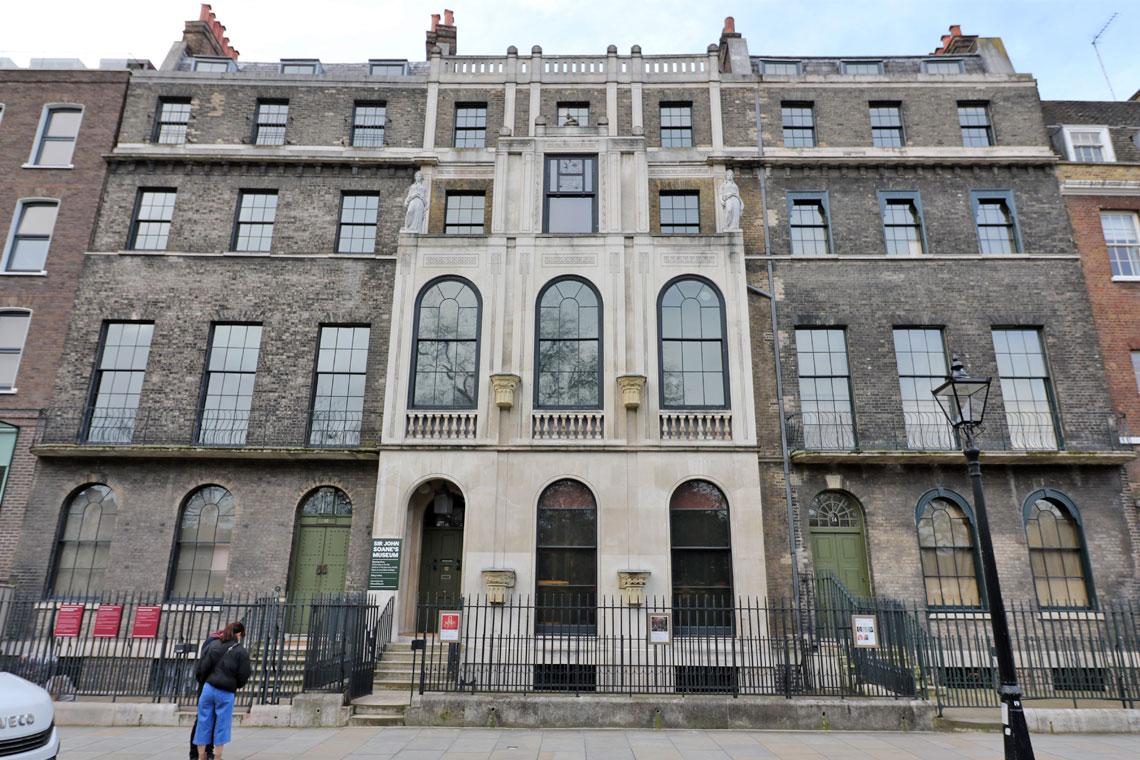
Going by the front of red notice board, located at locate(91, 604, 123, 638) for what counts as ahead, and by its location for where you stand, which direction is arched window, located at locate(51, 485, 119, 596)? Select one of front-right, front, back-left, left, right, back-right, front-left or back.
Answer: back

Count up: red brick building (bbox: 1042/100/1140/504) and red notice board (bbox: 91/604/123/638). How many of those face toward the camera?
2

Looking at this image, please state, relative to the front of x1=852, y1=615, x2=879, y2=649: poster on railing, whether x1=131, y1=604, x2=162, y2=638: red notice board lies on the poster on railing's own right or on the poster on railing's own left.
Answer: on the poster on railing's own right

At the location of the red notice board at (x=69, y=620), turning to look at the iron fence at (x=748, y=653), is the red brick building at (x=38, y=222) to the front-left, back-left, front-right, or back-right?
back-left

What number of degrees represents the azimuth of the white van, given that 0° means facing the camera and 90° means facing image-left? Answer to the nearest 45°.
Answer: approximately 315°

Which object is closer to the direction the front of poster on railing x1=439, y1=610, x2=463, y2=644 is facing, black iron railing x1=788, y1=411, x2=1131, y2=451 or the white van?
the white van

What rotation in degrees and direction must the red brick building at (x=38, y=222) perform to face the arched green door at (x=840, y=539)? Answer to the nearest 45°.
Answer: approximately 45° to its left

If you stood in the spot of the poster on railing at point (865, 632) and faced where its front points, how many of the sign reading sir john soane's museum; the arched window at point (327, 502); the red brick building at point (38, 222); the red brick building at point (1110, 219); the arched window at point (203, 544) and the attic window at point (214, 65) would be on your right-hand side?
5

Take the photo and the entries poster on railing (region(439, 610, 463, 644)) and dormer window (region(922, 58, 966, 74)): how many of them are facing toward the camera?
2

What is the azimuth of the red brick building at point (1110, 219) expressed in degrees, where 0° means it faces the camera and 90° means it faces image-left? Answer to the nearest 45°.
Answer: approximately 0°

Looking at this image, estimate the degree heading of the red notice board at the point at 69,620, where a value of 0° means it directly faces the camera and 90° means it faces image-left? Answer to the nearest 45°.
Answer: approximately 0°
